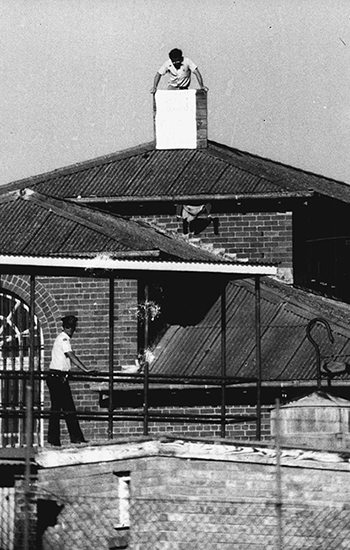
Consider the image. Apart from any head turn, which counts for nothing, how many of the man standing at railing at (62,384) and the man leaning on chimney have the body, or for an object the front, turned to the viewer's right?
1

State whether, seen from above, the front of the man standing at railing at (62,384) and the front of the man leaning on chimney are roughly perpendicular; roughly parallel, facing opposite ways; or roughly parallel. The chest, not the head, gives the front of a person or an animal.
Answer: roughly perpendicular

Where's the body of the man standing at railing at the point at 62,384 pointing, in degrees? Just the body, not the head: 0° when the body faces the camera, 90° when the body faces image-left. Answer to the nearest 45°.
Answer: approximately 270°

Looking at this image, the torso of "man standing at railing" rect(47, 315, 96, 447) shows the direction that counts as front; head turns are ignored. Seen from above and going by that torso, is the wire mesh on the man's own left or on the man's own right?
on the man's own right

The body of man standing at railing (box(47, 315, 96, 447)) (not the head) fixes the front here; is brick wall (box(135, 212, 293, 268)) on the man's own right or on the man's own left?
on the man's own left
